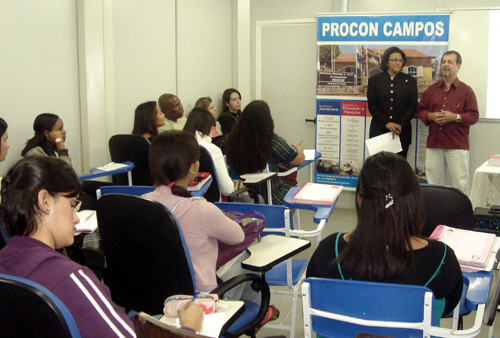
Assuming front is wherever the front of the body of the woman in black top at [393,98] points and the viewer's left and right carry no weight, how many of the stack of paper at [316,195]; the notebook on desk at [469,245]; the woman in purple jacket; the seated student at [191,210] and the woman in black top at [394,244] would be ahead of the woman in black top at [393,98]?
5

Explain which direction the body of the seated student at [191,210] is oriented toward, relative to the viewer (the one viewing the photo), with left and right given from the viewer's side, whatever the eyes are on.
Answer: facing away from the viewer and to the right of the viewer

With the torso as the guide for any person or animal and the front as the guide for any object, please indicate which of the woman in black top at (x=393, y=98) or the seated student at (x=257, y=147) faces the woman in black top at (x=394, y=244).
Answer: the woman in black top at (x=393, y=98)

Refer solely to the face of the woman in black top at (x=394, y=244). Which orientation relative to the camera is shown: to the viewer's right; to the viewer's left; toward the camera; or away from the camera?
away from the camera

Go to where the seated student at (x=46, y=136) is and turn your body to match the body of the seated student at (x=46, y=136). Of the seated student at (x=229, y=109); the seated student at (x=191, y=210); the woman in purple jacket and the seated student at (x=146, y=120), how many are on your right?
2

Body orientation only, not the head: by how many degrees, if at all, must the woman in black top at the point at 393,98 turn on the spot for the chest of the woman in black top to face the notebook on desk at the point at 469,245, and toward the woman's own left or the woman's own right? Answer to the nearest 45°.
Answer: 0° — they already face it

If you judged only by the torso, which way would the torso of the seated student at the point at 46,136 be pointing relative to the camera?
to the viewer's right

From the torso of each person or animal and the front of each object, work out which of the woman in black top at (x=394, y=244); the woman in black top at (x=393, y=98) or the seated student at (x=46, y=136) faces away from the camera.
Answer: the woman in black top at (x=394, y=244)

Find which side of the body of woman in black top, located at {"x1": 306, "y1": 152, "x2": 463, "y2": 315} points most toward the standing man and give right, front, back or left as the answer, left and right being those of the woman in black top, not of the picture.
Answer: front

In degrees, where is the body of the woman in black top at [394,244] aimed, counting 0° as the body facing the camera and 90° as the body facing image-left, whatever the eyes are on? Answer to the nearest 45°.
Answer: approximately 180°

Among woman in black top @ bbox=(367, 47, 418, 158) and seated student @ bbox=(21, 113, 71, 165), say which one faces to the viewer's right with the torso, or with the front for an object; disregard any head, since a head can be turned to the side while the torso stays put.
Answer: the seated student

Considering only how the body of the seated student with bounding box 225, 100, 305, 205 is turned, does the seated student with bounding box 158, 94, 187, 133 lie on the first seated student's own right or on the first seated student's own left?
on the first seated student's own left

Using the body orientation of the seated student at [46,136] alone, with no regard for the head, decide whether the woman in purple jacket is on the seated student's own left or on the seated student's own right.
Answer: on the seated student's own right

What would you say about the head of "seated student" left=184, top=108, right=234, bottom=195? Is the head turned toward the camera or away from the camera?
away from the camera

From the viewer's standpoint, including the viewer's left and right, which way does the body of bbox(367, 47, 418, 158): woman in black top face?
facing the viewer

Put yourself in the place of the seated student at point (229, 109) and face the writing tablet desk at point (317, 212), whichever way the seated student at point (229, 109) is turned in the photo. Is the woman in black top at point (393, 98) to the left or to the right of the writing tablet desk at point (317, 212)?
left

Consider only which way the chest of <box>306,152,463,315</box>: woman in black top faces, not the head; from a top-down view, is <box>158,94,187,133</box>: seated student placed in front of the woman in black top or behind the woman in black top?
in front

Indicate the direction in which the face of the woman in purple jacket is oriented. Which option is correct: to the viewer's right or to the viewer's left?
to the viewer's right

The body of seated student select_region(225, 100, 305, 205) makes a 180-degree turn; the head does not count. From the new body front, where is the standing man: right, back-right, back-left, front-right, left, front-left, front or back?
back

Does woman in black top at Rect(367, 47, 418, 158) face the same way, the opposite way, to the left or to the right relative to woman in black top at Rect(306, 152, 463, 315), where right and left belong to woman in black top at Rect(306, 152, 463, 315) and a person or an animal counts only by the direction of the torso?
the opposite way

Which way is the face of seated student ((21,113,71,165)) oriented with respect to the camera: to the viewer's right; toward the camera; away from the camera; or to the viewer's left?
to the viewer's right

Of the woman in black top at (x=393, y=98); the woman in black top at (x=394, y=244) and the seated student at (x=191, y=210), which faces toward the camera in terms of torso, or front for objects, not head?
the woman in black top at (x=393, y=98)

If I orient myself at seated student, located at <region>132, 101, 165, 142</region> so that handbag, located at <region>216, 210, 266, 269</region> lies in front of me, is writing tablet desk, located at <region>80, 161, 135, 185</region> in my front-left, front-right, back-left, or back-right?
front-right
